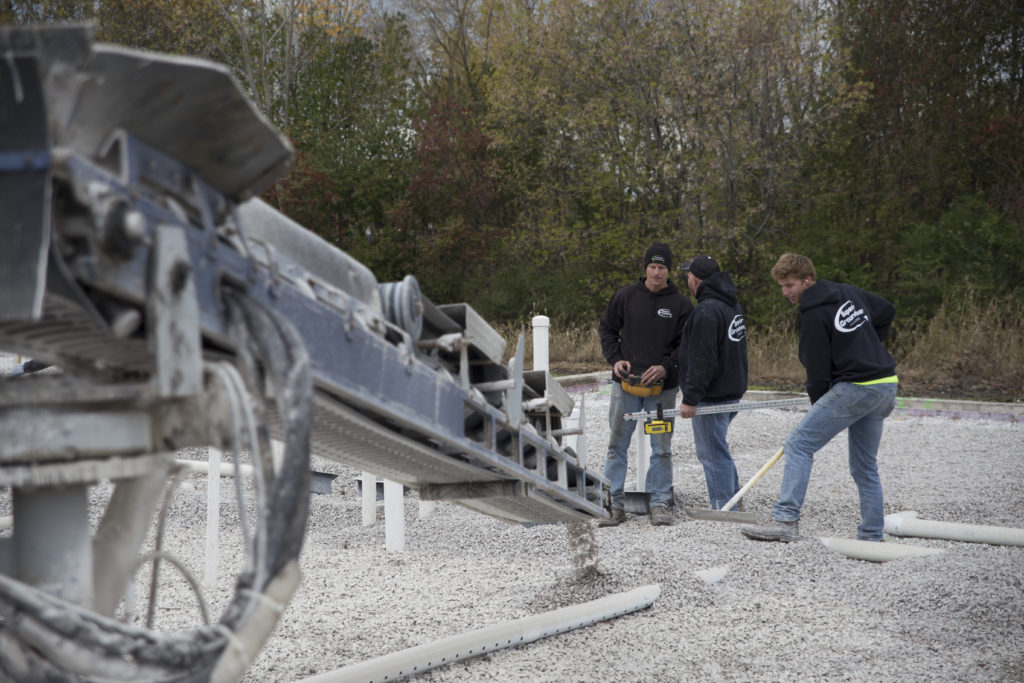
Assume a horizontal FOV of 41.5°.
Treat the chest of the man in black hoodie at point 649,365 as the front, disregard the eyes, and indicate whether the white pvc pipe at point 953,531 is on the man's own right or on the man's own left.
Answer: on the man's own left

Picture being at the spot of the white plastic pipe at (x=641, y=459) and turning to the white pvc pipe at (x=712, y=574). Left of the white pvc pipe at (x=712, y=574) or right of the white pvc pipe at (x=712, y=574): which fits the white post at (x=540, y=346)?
right

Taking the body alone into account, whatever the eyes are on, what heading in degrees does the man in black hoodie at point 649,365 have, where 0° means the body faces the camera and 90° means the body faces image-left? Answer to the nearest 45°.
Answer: approximately 0°

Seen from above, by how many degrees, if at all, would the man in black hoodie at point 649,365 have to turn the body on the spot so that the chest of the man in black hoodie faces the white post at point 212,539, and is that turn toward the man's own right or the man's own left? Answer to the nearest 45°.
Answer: approximately 45° to the man's own right

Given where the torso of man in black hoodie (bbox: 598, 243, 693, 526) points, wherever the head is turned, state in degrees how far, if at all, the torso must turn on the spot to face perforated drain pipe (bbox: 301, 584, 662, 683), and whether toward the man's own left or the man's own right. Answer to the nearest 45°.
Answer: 0° — they already face it

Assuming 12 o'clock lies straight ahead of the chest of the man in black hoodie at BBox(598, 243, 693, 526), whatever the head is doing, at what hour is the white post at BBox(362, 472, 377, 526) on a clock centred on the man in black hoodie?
The white post is roughly at 2 o'clock from the man in black hoodie.

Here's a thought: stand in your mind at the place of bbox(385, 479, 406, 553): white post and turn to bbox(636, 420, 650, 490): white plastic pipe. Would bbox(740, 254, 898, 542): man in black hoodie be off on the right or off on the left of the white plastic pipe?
right

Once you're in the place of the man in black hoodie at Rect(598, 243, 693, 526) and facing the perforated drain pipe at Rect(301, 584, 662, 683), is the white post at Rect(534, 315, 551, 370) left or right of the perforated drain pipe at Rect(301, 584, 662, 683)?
right
